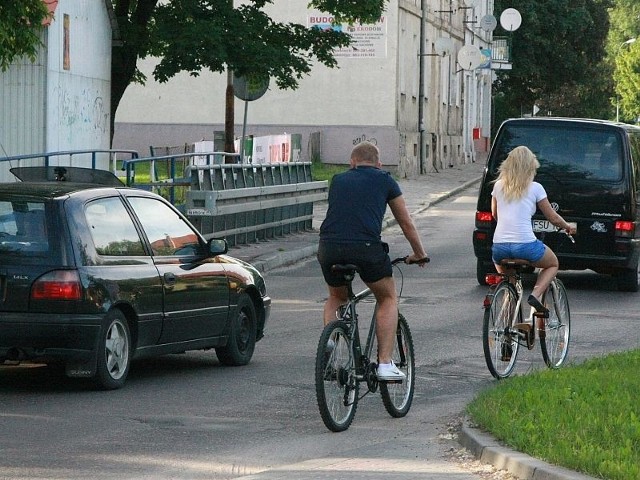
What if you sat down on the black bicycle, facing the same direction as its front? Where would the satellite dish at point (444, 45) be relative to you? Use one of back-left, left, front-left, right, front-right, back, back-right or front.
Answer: front-left

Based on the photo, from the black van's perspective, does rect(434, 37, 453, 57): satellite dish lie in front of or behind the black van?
in front

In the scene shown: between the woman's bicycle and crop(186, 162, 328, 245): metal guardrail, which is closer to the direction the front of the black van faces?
the metal guardrail

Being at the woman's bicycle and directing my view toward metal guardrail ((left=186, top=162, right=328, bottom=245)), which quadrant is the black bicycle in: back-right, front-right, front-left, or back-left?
back-left

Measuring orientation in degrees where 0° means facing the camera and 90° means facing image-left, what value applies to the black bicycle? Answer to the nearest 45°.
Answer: approximately 225°

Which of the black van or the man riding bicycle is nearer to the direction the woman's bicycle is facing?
the black van

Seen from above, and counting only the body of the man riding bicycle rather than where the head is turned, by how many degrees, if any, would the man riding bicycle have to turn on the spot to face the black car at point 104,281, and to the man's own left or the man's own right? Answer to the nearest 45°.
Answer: approximately 90° to the man's own left

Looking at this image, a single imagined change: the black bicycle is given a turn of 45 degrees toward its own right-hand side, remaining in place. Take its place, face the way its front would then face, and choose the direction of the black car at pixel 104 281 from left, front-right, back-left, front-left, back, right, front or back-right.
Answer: back-left

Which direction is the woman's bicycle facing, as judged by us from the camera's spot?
facing away from the viewer and to the right of the viewer

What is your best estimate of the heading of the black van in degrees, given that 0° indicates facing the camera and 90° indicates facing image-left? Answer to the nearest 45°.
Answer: approximately 180°

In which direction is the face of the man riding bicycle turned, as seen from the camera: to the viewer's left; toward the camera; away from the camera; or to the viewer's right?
away from the camera
